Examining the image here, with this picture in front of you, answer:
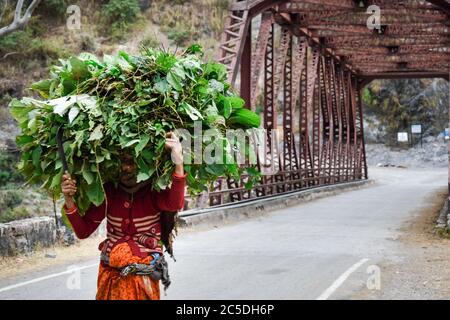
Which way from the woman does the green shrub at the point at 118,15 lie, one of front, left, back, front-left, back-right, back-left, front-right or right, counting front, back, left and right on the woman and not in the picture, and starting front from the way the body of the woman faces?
back

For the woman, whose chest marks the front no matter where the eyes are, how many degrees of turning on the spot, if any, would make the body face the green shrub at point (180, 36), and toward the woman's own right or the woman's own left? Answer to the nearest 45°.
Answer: approximately 180°

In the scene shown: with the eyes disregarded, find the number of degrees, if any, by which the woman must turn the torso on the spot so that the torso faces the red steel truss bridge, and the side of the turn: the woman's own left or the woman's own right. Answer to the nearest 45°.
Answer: approximately 180°

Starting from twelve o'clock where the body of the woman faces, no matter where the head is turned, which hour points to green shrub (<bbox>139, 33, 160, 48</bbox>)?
The green shrub is roughly at 6 o'clock from the woman.

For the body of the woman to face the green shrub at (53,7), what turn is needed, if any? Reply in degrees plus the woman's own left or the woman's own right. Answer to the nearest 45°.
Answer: approximately 180°

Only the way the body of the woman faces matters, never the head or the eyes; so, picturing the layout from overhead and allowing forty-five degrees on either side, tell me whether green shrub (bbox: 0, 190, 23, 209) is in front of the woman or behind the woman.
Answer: behind

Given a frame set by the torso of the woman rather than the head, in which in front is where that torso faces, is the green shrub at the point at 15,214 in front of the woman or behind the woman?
behind

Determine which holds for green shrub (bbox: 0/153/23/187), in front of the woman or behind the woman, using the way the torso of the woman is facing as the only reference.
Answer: behind

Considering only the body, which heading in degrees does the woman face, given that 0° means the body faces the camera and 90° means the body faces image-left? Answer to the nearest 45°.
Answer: approximately 0°
